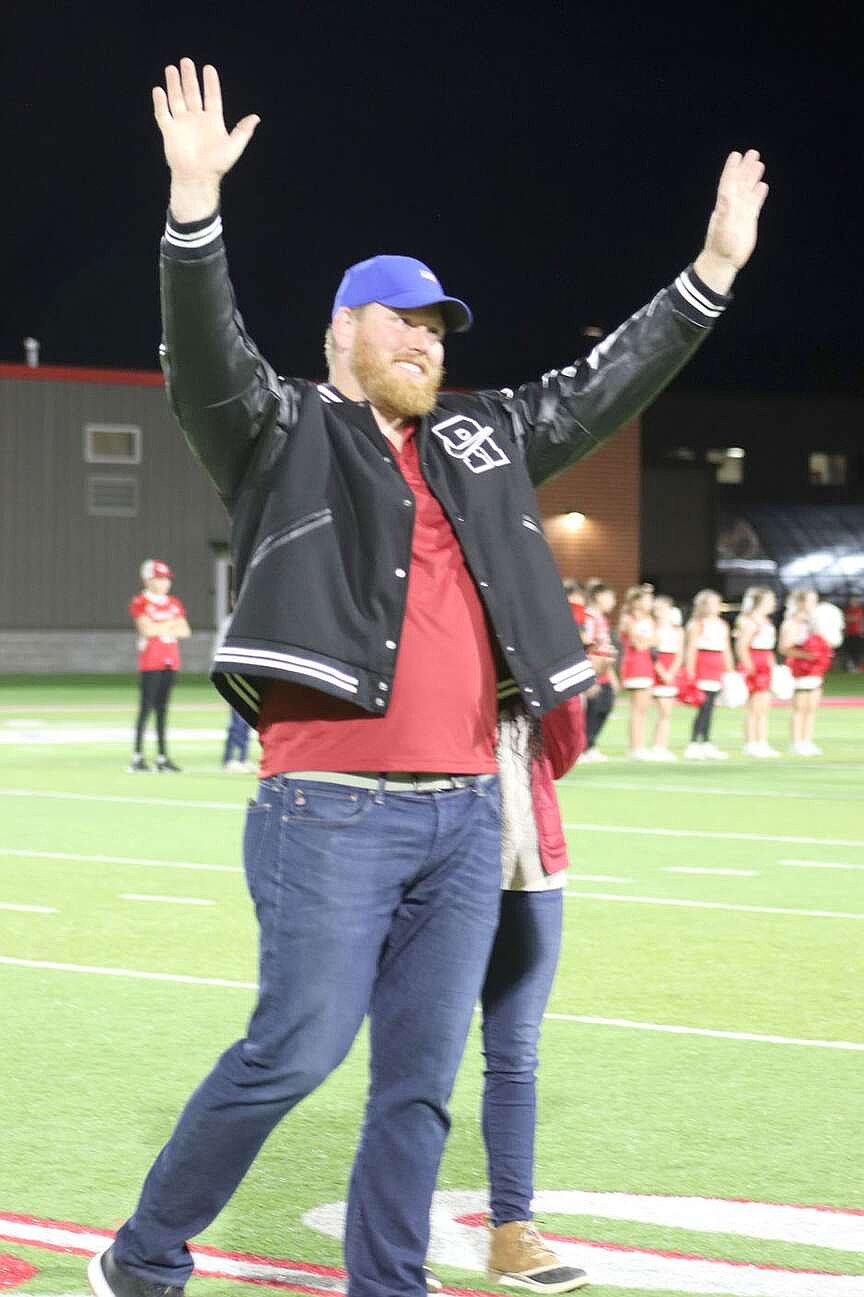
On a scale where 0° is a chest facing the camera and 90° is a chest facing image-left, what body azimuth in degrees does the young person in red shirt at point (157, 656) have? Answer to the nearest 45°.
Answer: approximately 315°

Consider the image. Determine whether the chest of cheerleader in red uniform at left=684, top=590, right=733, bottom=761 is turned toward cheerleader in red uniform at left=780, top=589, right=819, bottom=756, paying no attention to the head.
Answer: no

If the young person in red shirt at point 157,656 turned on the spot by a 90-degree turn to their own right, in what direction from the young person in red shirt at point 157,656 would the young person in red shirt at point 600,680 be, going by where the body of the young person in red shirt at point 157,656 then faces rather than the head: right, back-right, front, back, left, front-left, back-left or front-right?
back-left

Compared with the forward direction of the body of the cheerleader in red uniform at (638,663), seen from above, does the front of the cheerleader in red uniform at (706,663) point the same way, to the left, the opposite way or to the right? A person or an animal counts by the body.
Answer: the same way

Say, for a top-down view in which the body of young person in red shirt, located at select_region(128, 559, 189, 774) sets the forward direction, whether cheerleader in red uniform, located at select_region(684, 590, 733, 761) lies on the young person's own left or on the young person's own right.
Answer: on the young person's own left

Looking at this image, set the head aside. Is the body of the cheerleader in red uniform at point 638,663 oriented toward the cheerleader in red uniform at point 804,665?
no

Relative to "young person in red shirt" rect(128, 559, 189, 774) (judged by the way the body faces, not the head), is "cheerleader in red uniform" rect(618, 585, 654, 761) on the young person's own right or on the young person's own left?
on the young person's own left
